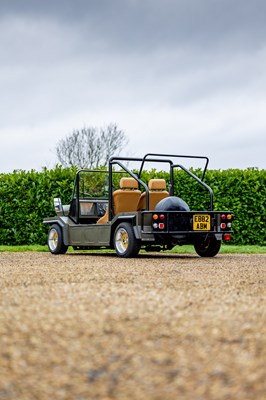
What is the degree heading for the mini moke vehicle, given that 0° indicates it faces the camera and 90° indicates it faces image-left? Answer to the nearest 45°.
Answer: approximately 135°

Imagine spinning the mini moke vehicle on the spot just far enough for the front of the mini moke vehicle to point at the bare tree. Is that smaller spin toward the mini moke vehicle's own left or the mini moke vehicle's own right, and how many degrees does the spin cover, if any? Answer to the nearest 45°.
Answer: approximately 45° to the mini moke vehicle's own right
